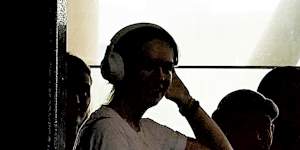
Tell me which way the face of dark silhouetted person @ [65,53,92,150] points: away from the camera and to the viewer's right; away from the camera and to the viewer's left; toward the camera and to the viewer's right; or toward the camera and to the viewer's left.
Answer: toward the camera and to the viewer's right

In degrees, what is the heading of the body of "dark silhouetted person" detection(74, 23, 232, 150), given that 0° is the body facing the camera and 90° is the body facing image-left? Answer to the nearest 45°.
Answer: approximately 315°

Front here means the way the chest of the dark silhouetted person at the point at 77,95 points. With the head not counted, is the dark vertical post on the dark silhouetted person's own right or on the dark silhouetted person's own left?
on the dark silhouetted person's own right

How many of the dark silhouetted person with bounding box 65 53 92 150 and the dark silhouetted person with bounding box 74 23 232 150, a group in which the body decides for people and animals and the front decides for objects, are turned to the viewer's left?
0

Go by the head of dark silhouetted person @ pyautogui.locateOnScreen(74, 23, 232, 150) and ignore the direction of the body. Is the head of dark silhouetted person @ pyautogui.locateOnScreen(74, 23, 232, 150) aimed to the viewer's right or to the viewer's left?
to the viewer's right

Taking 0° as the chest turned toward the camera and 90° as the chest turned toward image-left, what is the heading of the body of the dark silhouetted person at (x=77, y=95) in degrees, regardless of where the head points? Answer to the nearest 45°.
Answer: approximately 315°
